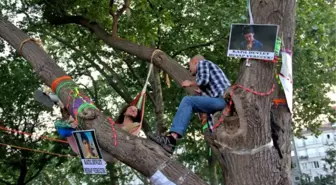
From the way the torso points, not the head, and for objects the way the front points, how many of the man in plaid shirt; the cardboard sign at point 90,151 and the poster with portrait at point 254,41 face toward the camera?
2

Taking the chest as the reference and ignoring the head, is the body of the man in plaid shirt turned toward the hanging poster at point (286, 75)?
no

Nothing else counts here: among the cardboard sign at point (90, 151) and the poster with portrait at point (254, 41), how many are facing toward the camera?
2

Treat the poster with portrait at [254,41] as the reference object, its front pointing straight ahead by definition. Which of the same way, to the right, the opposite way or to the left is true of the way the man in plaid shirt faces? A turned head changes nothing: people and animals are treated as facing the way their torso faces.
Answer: to the right

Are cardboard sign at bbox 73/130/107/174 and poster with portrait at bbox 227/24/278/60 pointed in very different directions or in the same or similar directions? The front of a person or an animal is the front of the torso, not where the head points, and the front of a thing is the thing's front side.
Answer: same or similar directions

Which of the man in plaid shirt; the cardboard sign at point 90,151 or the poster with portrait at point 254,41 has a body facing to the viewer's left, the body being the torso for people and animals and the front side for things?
the man in plaid shirt

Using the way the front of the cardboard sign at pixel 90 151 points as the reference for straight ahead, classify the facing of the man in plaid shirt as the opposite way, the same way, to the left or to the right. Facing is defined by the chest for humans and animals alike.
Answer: to the right

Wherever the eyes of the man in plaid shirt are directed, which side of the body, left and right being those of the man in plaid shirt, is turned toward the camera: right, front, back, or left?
left

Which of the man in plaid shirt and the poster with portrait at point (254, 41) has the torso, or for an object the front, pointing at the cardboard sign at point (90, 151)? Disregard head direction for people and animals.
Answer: the man in plaid shirt

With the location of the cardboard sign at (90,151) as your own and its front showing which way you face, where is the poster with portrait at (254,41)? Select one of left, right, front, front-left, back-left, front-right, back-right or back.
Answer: front-left

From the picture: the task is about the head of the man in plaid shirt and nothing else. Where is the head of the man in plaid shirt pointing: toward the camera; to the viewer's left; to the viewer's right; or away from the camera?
to the viewer's left

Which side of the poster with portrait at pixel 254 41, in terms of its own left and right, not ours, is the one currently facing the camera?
front
